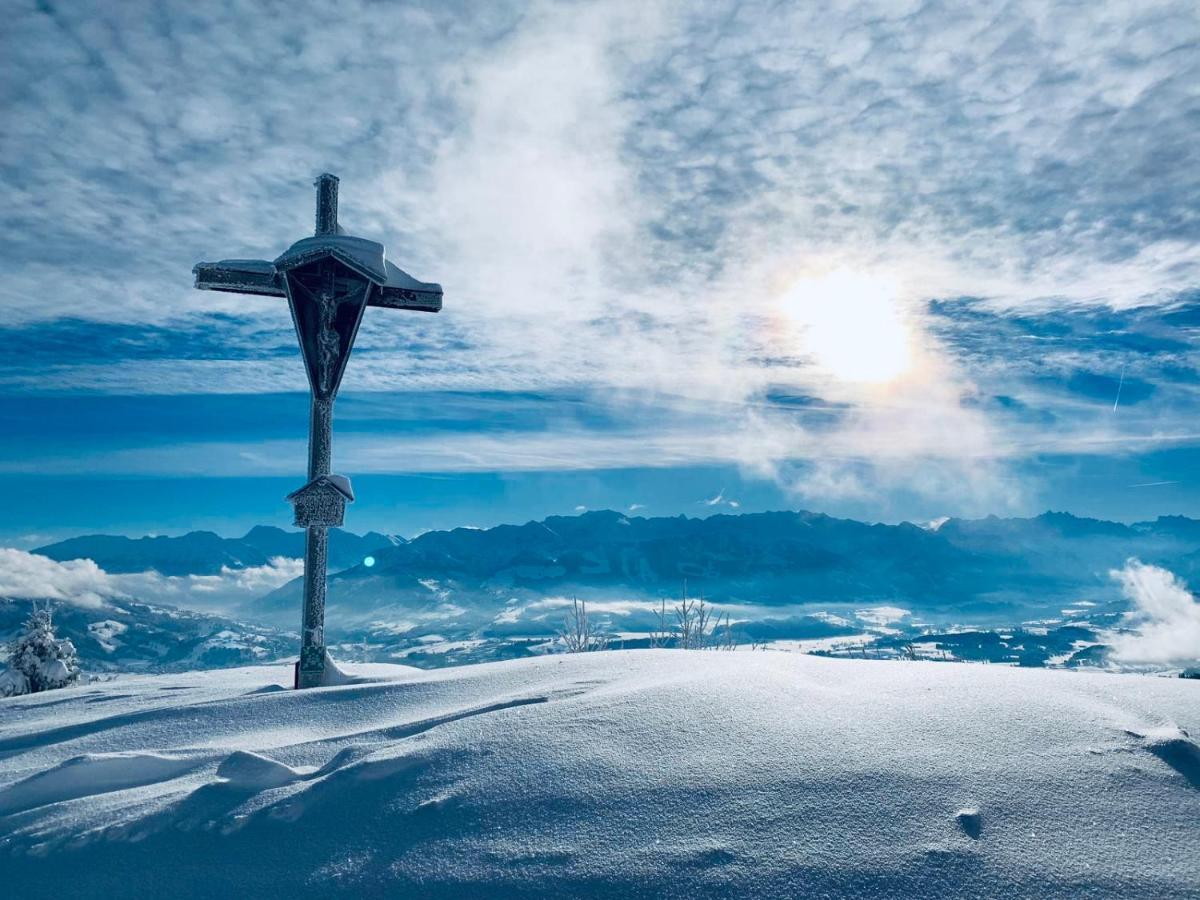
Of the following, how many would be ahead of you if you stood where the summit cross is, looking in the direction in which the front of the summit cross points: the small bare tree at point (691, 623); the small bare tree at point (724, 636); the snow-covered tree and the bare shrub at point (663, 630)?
0

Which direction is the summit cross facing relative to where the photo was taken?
toward the camera

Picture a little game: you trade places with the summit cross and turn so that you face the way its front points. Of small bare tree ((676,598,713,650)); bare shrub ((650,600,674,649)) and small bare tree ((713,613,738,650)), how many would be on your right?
0

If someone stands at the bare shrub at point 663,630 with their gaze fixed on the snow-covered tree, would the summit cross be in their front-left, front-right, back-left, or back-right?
front-left

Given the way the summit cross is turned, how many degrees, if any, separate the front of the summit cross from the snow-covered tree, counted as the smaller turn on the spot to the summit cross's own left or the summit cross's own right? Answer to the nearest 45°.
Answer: approximately 135° to the summit cross's own right

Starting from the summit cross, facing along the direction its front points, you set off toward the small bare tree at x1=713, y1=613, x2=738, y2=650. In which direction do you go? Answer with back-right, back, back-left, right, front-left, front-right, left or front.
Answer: back-left

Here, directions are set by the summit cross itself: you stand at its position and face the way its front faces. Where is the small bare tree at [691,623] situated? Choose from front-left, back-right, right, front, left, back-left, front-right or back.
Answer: back-left

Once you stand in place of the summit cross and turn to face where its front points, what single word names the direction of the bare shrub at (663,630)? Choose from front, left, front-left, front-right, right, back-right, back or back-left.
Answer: back-left

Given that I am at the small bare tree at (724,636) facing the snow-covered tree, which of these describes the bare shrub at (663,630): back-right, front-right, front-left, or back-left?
front-right
